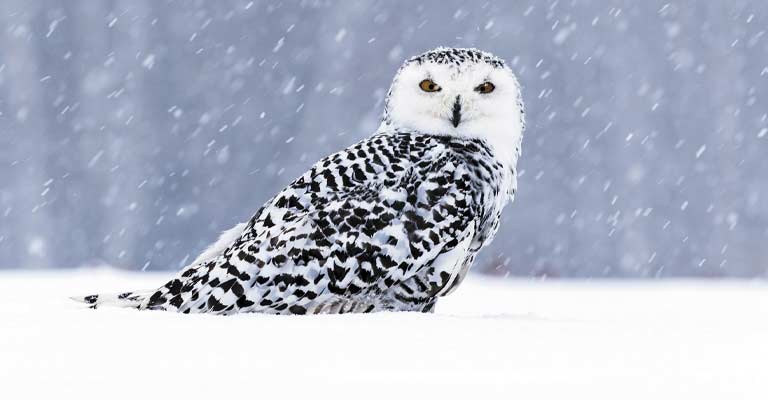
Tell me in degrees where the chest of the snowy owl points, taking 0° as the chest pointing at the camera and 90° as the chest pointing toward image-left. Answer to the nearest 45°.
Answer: approximately 270°
